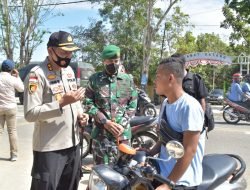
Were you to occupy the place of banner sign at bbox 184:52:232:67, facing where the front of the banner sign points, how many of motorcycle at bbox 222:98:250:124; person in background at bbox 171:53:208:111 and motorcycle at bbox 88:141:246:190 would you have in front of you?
3

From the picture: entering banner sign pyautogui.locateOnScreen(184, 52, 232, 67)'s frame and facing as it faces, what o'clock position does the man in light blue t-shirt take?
The man in light blue t-shirt is roughly at 12 o'clock from the banner sign.

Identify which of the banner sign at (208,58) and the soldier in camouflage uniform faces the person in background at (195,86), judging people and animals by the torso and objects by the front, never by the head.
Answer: the banner sign

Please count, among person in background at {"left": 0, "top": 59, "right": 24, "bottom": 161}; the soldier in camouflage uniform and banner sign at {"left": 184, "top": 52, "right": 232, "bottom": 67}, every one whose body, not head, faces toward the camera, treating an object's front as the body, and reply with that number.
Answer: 2

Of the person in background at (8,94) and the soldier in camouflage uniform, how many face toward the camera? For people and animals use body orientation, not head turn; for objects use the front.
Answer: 1

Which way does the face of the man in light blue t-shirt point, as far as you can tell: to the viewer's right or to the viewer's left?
to the viewer's left

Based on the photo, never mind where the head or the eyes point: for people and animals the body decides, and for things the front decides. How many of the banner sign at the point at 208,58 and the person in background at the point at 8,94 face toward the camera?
1

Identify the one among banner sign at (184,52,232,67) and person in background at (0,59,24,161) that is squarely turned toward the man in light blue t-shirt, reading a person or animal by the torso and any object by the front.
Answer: the banner sign

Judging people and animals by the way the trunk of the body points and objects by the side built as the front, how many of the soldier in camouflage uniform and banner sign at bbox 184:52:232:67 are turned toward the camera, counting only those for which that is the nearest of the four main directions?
2

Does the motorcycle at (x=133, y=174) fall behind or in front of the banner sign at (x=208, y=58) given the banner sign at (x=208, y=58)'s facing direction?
in front

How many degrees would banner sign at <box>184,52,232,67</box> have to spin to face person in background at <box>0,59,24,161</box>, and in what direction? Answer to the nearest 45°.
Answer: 0° — it already faces them

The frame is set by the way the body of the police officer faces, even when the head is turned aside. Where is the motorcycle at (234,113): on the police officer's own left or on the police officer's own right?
on the police officer's own left
